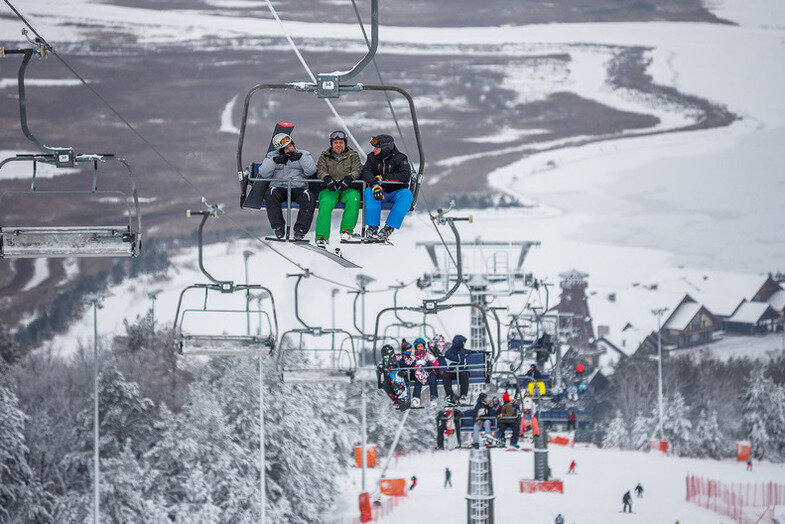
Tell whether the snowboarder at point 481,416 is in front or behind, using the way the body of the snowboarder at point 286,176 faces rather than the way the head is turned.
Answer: behind

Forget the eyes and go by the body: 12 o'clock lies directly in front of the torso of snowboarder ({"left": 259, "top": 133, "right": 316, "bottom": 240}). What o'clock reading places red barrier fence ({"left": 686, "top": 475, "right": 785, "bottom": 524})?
The red barrier fence is roughly at 7 o'clock from the snowboarder.

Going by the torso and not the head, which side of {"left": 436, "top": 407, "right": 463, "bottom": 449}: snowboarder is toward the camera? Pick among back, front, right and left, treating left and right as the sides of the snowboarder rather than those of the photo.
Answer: front

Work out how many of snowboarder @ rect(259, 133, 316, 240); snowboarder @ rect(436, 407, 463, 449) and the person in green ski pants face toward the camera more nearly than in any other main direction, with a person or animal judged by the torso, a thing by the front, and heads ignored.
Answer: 3

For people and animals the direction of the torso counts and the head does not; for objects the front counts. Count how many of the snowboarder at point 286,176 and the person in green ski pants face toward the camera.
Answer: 2

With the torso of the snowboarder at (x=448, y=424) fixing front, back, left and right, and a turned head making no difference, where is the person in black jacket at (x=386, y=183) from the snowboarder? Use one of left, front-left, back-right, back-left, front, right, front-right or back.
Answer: front

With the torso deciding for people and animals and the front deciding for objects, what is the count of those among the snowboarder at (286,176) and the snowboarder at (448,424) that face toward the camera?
2

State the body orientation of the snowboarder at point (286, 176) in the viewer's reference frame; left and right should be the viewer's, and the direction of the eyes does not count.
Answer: facing the viewer

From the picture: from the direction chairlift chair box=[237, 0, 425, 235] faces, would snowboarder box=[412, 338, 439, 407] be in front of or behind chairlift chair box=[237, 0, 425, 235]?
behind
